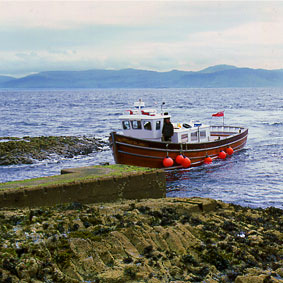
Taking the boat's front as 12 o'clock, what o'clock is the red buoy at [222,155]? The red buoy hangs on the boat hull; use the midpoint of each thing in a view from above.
The red buoy is roughly at 6 o'clock from the boat.

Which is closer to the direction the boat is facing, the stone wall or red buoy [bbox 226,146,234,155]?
the stone wall

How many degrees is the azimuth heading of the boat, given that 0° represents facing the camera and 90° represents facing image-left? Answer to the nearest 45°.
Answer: approximately 45°

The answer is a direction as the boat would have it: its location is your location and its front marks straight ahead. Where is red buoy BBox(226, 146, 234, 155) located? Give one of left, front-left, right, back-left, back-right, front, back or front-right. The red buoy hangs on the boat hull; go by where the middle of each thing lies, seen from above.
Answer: back

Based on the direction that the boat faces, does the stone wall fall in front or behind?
in front
